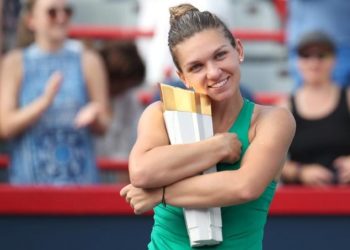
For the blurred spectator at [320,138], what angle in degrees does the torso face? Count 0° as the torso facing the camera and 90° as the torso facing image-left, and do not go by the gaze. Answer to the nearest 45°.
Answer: approximately 0°

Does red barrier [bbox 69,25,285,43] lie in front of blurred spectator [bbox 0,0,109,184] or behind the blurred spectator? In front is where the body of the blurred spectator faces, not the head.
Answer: behind

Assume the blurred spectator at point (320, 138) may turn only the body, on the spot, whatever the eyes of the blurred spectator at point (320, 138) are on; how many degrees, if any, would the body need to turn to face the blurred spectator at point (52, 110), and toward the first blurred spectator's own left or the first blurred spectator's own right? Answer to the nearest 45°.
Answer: approximately 90° to the first blurred spectator's own right

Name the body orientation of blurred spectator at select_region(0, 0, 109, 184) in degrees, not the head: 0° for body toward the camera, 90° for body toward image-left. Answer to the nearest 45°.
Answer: approximately 0°

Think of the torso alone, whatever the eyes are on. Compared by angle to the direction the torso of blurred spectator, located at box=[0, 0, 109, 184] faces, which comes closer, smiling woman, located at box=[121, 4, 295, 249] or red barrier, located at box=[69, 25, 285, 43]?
the smiling woman

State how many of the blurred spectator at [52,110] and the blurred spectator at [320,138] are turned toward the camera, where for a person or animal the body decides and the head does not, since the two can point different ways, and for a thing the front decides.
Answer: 2
